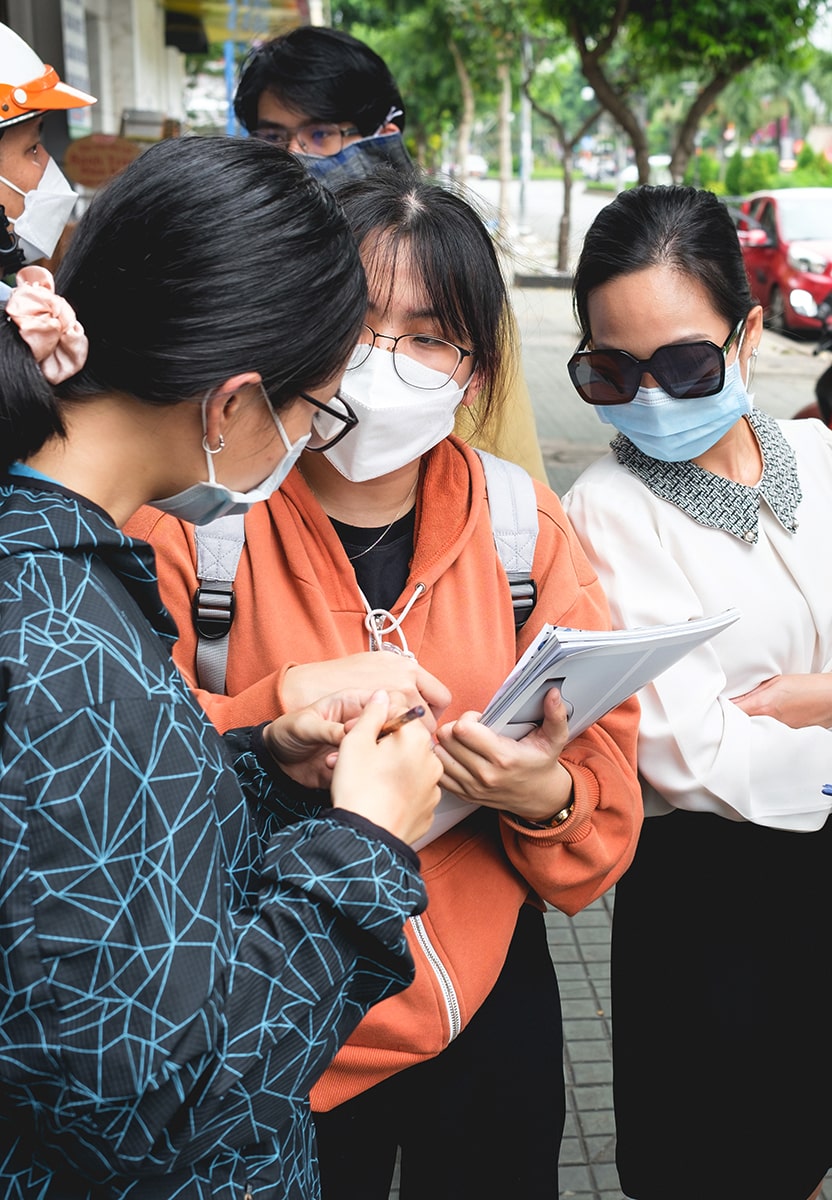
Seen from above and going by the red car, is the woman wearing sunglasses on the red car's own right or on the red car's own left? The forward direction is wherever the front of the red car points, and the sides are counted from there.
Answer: on the red car's own right

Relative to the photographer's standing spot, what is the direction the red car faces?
facing the viewer and to the right of the viewer

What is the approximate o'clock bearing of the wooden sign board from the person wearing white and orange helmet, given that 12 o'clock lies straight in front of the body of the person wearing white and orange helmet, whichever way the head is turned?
The wooden sign board is roughly at 9 o'clock from the person wearing white and orange helmet.

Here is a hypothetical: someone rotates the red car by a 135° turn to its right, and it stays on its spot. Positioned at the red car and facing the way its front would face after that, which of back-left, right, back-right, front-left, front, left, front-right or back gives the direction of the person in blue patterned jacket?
left

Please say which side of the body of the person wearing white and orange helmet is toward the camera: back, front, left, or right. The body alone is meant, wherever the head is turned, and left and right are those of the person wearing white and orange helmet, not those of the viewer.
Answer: right

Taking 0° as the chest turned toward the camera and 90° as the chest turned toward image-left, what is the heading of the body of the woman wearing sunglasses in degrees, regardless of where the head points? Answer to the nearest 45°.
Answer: approximately 315°

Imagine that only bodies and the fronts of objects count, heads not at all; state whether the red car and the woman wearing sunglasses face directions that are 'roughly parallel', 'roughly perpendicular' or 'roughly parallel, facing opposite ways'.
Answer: roughly parallel

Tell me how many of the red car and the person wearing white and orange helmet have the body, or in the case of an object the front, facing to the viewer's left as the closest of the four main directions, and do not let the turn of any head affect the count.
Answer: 0

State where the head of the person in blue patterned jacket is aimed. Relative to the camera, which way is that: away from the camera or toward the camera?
away from the camera

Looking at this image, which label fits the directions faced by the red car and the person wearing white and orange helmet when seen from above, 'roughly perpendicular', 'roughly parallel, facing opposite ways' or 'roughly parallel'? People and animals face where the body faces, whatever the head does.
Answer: roughly perpendicular

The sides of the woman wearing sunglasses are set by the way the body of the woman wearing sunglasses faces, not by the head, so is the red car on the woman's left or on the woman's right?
on the woman's left

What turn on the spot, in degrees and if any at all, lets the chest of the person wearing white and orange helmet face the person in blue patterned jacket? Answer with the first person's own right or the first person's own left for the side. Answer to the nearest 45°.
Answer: approximately 90° to the first person's own right

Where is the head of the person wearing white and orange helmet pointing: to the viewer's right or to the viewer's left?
to the viewer's right

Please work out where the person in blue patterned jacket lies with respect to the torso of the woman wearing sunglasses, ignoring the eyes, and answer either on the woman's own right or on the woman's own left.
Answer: on the woman's own right
